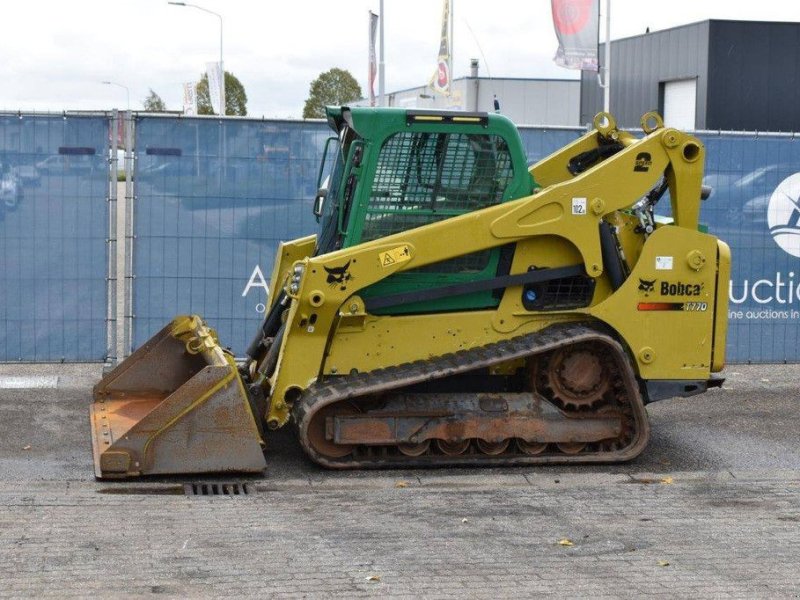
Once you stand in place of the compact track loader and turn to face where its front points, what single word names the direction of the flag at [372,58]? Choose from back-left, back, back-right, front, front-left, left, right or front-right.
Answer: right

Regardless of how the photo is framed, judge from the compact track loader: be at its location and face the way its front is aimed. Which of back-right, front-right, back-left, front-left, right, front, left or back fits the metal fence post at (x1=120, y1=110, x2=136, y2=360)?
front-right

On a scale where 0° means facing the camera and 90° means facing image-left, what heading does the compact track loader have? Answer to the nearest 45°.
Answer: approximately 90°

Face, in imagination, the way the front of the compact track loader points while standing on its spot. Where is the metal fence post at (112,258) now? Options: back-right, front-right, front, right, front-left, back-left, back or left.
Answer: front-right

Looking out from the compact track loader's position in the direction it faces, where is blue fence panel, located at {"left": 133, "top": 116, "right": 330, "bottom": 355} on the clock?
The blue fence panel is roughly at 2 o'clock from the compact track loader.

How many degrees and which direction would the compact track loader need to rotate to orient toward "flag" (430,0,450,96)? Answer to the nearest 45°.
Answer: approximately 90° to its right

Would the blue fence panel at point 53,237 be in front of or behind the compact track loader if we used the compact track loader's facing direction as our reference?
in front

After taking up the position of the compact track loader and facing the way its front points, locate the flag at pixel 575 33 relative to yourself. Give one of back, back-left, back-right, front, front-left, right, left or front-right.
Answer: right
